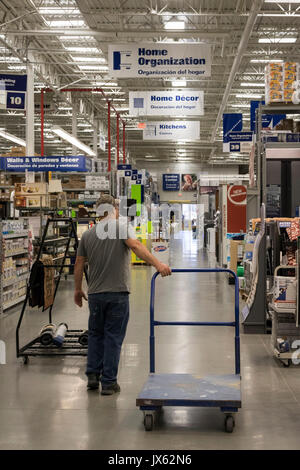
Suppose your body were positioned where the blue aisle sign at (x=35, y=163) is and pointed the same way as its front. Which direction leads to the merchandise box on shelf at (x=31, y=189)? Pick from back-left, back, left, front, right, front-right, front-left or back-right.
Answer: front

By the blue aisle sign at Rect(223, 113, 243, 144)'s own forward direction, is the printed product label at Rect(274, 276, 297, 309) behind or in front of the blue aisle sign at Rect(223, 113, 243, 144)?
in front

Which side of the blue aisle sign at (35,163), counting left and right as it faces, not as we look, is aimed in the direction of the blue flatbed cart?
front

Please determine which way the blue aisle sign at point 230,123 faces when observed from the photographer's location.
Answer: facing the viewer

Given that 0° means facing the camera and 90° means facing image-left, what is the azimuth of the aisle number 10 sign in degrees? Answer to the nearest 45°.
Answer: approximately 0°

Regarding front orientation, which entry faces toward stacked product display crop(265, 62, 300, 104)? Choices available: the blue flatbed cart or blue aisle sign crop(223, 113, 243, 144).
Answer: the blue aisle sign

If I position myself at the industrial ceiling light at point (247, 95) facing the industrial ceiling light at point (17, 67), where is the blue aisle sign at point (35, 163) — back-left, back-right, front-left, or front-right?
front-left

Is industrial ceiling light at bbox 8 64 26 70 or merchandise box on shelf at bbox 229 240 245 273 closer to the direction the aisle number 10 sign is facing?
the merchandise box on shelf

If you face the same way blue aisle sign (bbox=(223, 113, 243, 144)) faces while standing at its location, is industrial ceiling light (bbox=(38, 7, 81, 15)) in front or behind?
in front

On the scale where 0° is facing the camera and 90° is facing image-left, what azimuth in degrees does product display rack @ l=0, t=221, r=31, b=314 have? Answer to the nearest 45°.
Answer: approximately 315°
